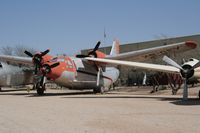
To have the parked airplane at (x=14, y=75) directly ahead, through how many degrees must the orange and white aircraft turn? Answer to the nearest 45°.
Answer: approximately 90° to its right

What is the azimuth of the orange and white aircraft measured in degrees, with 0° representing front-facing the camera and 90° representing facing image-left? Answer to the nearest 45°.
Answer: approximately 45°
